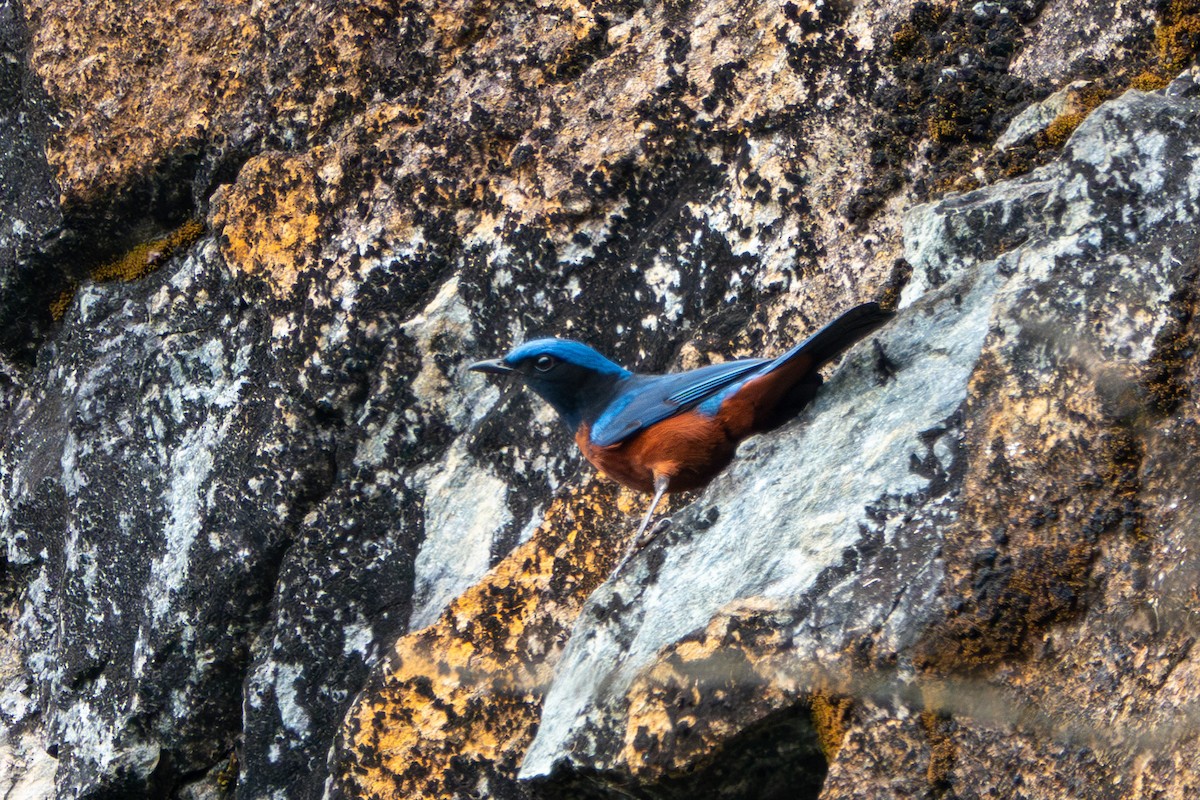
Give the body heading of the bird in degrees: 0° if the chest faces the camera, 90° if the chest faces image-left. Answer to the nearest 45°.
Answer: approximately 90°

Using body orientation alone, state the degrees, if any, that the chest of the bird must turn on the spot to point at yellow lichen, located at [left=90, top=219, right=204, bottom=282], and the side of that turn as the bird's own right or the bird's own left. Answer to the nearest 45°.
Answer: approximately 45° to the bird's own right
